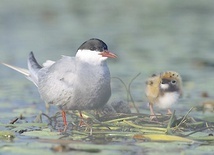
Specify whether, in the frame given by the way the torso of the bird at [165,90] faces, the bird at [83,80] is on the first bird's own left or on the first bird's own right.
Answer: on the first bird's own right
